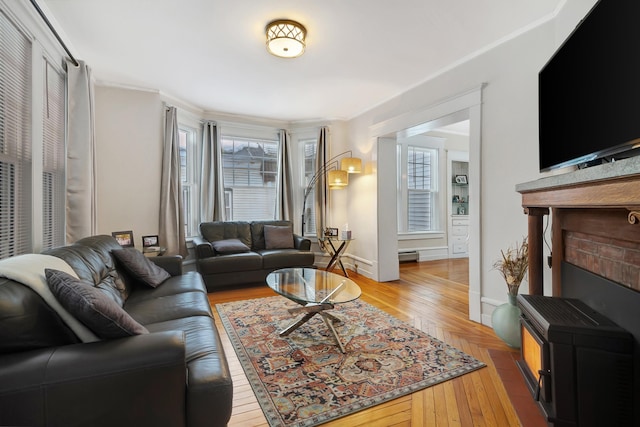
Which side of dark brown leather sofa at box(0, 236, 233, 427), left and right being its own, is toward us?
right

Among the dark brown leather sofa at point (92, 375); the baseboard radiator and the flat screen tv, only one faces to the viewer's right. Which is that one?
the dark brown leather sofa

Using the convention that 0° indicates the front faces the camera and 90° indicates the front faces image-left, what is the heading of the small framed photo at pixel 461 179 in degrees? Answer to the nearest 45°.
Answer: approximately 0°

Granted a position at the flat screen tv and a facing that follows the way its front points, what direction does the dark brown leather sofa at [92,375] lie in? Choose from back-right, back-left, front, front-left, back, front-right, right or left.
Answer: front

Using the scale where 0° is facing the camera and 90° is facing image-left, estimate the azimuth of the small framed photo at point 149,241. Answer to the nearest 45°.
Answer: approximately 315°

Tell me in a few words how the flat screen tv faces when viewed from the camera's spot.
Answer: facing the viewer and to the left of the viewer

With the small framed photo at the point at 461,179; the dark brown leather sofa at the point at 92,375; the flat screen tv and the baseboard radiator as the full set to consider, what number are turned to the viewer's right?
1

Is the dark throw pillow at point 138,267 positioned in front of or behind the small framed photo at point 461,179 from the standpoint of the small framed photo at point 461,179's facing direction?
in front

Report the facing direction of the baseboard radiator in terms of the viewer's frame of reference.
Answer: facing the viewer

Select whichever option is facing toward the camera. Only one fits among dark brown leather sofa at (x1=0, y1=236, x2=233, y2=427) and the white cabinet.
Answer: the white cabinet

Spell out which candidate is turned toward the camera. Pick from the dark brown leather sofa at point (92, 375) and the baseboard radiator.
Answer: the baseboard radiator

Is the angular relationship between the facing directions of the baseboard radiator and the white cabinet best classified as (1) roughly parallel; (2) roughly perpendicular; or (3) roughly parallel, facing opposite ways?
roughly parallel

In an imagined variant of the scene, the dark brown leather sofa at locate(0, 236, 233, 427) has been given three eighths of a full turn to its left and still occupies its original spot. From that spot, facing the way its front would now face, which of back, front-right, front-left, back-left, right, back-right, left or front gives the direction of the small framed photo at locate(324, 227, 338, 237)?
right

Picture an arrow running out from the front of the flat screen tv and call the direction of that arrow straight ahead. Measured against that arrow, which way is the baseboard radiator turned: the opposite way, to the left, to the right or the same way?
to the left

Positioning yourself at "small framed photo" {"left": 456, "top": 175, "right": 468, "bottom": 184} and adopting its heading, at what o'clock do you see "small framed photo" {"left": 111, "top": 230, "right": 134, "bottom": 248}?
"small framed photo" {"left": 111, "top": 230, "right": 134, "bottom": 248} is roughly at 1 o'clock from "small framed photo" {"left": 456, "top": 175, "right": 468, "bottom": 184}.

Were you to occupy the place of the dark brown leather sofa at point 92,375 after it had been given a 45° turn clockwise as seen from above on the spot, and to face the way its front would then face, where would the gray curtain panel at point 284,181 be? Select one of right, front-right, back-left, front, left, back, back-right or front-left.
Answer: left
